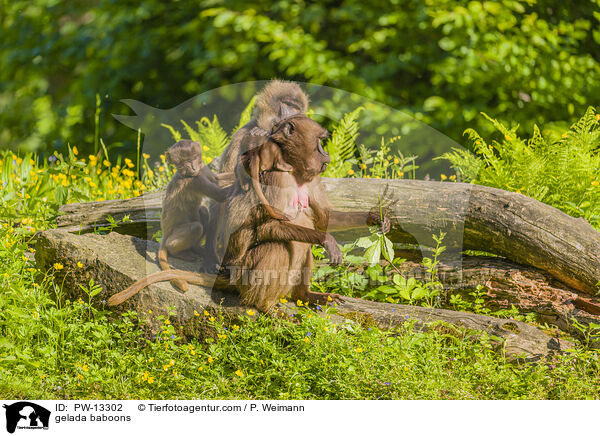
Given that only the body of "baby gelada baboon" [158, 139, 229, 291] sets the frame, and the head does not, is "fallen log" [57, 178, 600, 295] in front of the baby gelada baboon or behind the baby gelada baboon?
in front

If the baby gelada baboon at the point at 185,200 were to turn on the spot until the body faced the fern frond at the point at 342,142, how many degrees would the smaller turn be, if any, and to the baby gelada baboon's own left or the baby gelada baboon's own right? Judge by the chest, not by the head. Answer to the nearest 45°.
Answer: approximately 45° to the baby gelada baboon's own left

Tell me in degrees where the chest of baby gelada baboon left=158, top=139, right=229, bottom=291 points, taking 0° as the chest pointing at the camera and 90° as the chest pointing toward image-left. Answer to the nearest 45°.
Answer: approximately 270°
